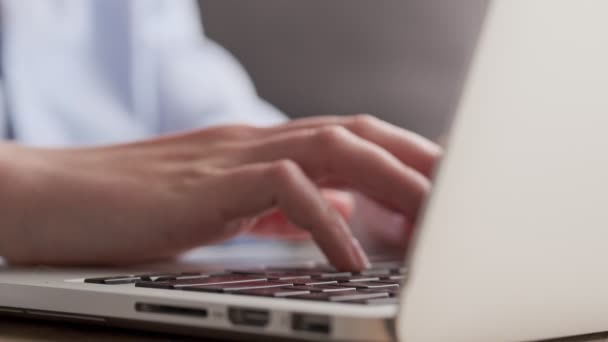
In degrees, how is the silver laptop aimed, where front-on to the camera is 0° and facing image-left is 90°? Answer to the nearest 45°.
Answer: approximately 135°
